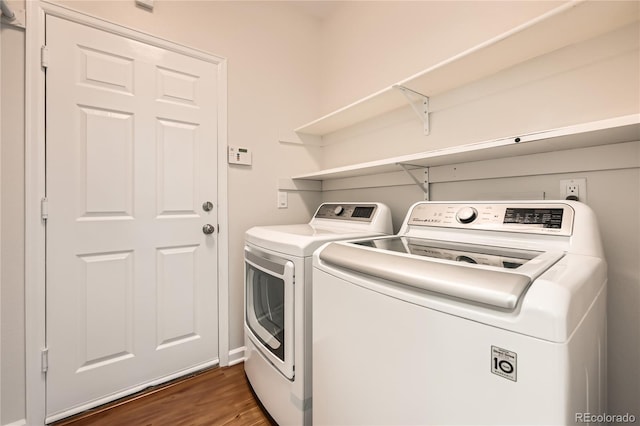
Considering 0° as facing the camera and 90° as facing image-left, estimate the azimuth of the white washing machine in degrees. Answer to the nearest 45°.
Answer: approximately 45°

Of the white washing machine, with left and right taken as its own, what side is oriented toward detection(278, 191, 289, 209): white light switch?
right

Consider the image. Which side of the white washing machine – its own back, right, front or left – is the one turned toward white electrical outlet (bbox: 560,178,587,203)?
back

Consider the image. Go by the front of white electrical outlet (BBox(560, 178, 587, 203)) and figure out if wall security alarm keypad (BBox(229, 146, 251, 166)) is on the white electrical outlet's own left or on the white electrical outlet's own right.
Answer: on the white electrical outlet's own right

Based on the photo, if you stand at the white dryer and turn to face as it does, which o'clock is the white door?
The white door is roughly at 2 o'clock from the white dryer.

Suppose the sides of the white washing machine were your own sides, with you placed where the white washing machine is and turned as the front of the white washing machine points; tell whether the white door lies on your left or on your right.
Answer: on your right

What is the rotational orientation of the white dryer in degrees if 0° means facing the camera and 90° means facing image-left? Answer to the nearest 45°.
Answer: approximately 45°

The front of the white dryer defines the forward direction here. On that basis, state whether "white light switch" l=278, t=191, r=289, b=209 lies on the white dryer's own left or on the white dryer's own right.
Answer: on the white dryer's own right

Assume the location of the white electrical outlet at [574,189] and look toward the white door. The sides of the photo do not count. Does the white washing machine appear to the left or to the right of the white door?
left

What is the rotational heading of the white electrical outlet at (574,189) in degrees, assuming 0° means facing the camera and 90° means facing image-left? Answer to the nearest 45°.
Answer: approximately 0°
